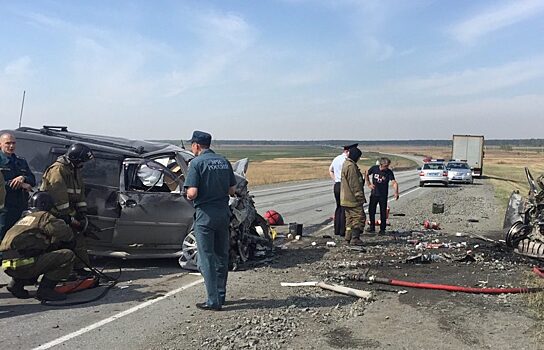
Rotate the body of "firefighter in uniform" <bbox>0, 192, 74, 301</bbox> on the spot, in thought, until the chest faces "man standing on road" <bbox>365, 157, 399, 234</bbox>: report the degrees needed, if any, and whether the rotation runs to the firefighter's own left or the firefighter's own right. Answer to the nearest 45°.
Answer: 0° — they already face them

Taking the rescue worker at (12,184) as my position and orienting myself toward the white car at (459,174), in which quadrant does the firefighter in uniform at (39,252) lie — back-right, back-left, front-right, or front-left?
back-right

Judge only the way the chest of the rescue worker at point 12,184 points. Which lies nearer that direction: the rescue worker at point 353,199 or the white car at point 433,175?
the rescue worker

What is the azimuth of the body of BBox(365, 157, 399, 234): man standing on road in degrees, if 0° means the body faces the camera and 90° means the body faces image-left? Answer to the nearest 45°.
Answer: approximately 0°

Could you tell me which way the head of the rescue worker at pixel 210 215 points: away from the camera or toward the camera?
away from the camera

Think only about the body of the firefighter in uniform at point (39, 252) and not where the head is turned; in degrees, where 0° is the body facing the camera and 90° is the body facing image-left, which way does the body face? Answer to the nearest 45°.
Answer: approximately 225°

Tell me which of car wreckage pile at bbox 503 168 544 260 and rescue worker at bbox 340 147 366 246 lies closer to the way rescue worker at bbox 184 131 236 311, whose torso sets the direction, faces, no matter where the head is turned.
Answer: the rescue worker

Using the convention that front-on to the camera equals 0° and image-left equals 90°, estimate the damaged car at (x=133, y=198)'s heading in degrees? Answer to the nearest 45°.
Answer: approximately 270°

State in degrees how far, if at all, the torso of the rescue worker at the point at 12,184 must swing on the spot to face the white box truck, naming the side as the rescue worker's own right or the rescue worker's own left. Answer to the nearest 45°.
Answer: approximately 90° to the rescue worker's own left
